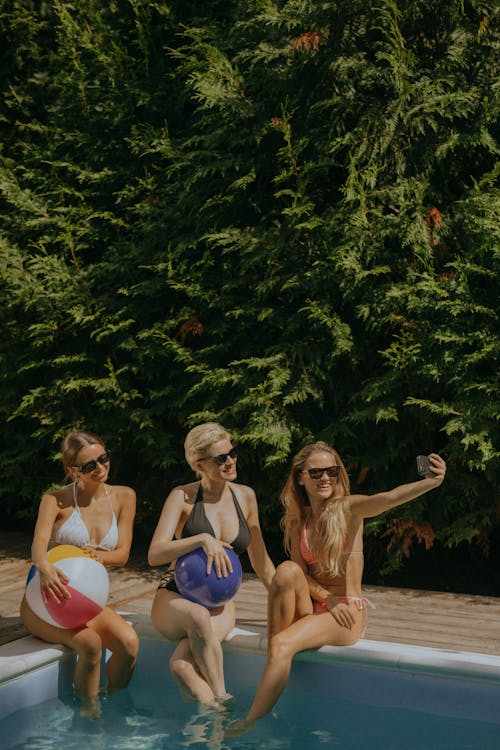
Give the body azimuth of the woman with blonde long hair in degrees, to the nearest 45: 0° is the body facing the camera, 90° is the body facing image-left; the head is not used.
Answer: approximately 45°

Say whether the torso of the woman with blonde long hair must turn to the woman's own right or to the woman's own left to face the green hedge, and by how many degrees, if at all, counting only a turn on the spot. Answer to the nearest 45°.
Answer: approximately 135° to the woman's own right

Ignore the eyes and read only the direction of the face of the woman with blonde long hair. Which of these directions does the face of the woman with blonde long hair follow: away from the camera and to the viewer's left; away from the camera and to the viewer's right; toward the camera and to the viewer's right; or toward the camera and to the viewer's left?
toward the camera and to the viewer's right
